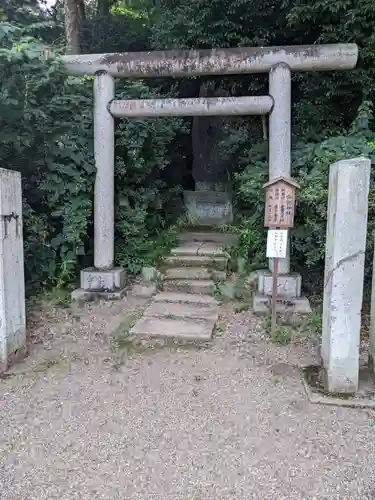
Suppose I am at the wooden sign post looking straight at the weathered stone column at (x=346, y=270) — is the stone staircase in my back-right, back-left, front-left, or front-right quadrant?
back-right

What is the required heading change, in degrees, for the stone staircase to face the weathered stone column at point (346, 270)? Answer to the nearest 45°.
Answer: approximately 45° to its left

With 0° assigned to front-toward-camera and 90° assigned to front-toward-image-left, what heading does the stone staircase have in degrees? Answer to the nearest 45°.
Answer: approximately 0°

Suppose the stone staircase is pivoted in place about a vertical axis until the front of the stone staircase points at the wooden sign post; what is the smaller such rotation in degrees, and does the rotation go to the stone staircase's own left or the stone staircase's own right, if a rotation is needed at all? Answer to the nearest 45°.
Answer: approximately 45° to the stone staircase's own left
